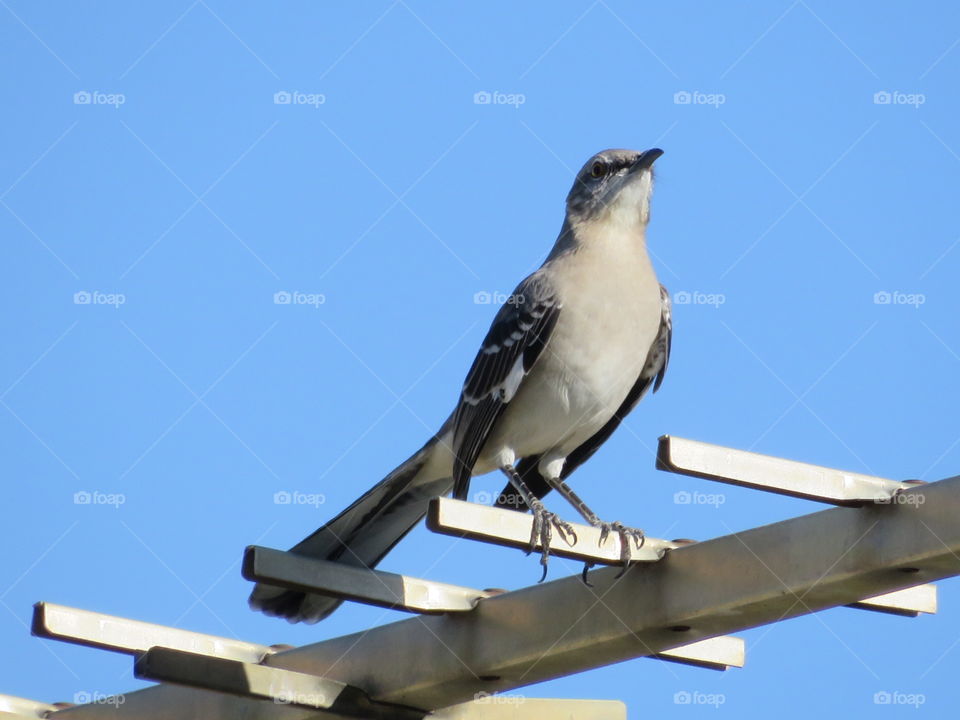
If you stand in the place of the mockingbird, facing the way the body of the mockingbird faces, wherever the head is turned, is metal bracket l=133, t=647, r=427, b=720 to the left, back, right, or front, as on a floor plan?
right

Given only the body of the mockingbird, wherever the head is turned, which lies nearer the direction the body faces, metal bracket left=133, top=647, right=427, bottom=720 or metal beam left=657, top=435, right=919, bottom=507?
the metal beam

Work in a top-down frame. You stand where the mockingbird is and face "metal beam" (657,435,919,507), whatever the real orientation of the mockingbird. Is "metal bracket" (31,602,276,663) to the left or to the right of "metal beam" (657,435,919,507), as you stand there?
right

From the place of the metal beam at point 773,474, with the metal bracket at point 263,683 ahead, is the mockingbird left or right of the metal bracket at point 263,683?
right

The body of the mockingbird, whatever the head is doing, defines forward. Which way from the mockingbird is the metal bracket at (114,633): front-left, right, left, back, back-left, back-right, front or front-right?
right
